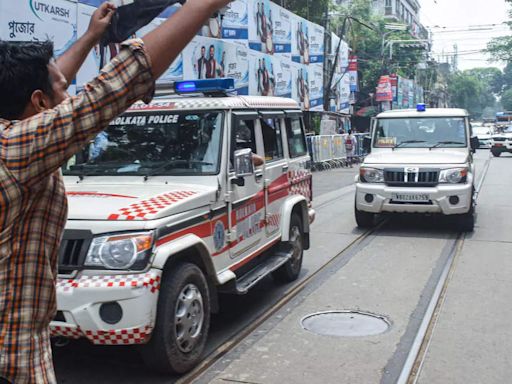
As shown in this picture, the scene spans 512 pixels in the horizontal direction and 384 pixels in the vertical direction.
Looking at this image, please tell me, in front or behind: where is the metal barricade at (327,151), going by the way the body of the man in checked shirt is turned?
in front

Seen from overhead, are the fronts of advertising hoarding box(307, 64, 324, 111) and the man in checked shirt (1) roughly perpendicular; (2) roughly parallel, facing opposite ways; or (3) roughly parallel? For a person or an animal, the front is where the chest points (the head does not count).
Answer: roughly perpendicular

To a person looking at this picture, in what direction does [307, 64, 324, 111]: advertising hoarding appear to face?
facing the viewer and to the right of the viewer

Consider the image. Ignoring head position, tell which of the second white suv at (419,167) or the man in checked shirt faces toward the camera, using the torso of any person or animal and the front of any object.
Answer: the second white suv

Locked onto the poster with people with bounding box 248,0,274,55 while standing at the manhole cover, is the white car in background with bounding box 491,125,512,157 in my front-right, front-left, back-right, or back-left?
front-right

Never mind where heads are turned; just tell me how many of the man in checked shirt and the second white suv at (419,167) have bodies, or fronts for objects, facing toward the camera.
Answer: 1

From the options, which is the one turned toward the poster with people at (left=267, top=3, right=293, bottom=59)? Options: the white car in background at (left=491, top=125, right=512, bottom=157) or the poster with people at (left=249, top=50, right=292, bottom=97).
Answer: the white car in background

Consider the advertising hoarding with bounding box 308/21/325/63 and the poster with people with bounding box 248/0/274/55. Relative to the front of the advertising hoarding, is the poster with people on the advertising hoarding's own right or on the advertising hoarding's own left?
on the advertising hoarding's own right

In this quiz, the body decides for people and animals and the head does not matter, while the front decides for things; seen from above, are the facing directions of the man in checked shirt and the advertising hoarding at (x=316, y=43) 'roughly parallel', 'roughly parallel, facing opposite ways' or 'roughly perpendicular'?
roughly perpendicular

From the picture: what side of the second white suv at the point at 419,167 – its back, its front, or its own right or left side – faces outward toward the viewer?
front

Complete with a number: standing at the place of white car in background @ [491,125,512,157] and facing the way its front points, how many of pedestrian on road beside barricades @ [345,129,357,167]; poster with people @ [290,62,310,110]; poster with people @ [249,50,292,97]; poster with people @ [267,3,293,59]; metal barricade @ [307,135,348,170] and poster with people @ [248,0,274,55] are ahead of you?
6

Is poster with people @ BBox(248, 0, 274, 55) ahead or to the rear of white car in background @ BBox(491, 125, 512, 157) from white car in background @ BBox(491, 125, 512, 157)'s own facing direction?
ahead

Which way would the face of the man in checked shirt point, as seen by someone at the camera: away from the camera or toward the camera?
away from the camera

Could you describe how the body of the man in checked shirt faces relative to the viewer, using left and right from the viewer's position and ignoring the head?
facing away from the viewer and to the right of the viewer

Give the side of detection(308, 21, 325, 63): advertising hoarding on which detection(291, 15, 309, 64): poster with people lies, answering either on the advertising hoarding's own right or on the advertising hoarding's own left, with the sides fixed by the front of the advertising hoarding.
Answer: on the advertising hoarding's own right
